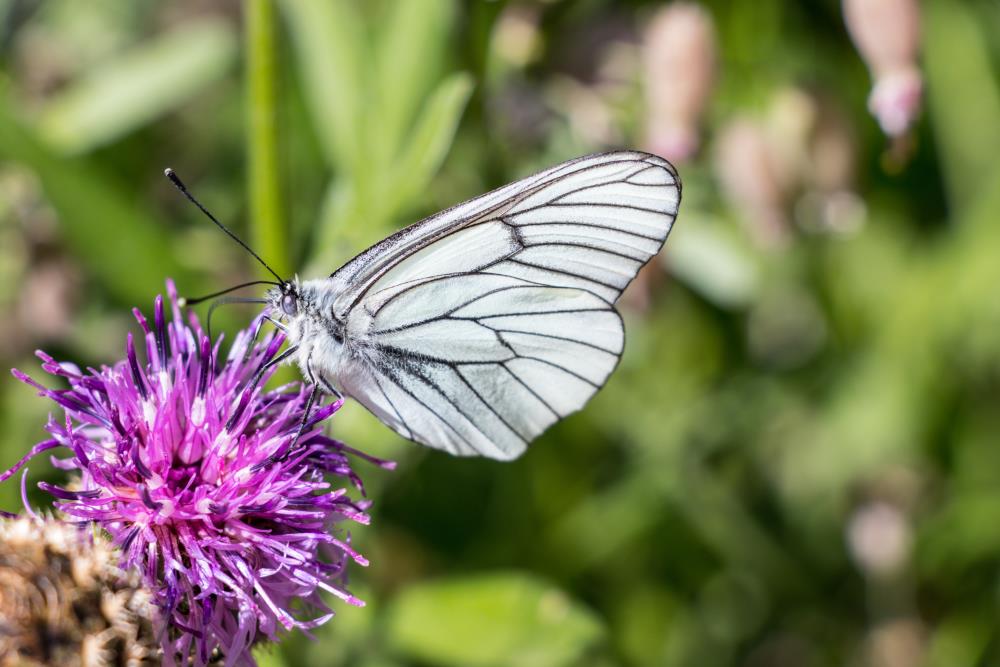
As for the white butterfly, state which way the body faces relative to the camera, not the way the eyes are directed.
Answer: to the viewer's left

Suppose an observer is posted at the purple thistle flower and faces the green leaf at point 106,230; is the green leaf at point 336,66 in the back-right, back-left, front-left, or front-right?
front-right

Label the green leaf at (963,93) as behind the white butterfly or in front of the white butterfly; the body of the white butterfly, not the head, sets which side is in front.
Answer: behind

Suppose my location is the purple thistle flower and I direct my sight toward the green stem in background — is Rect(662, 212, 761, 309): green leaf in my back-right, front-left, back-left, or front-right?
front-right

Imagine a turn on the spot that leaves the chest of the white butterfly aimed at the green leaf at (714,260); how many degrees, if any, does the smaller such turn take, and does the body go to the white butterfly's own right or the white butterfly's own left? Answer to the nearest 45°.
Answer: approximately 135° to the white butterfly's own right
